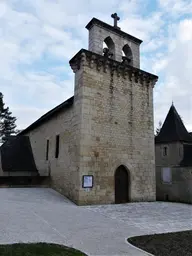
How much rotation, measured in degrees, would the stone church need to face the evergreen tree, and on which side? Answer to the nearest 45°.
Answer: approximately 180°

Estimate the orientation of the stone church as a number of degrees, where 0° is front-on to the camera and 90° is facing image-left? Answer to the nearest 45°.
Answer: approximately 315°
